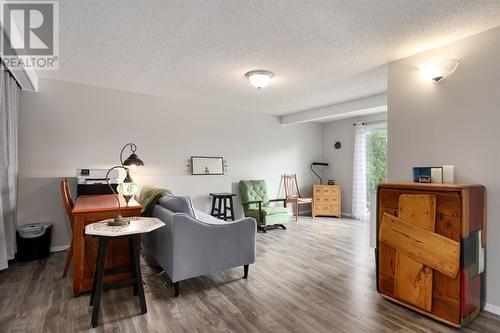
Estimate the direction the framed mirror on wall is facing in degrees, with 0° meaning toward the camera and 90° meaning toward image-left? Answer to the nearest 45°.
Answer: approximately 0°

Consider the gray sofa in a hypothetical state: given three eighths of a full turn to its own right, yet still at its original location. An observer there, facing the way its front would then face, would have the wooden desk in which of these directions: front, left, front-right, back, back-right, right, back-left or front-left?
right

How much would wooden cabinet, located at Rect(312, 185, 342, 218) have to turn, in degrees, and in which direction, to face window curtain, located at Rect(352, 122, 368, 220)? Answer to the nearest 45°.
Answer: approximately 90° to its left

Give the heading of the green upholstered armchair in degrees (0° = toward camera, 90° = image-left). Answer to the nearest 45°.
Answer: approximately 315°

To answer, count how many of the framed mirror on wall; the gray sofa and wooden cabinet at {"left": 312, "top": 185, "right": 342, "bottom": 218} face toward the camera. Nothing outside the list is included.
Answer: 2

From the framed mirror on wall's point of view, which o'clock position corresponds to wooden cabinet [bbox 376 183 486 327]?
The wooden cabinet is roughly at 11 o'clock from the framed mirror on wall.

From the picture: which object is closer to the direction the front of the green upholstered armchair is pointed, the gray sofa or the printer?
the gray sofa

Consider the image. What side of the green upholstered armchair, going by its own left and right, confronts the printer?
right
